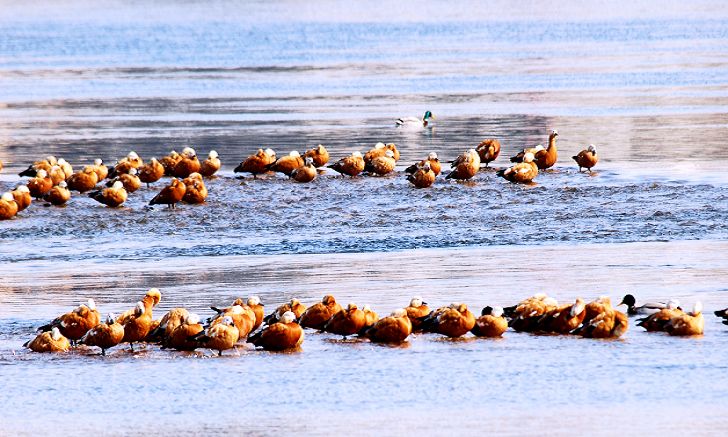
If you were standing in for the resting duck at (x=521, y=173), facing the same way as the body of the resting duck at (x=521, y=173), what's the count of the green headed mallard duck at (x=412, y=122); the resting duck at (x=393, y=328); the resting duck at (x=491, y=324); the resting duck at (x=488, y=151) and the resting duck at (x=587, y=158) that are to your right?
2

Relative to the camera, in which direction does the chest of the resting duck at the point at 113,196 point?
to the viewer's right

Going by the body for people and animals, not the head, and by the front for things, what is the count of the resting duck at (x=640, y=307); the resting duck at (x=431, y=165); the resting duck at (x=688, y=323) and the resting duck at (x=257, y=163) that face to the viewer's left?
1

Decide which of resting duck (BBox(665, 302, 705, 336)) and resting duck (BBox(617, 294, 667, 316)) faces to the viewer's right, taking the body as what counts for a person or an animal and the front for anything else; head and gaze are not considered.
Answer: resting duck (BBox(665, 302, 705, 336))

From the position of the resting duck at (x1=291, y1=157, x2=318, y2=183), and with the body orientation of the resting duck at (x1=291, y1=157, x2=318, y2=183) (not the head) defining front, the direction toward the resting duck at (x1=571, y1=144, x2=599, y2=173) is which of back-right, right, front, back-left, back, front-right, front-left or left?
front-left

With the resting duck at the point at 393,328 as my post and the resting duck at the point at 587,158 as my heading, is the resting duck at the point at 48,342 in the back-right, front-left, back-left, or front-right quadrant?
back-left
